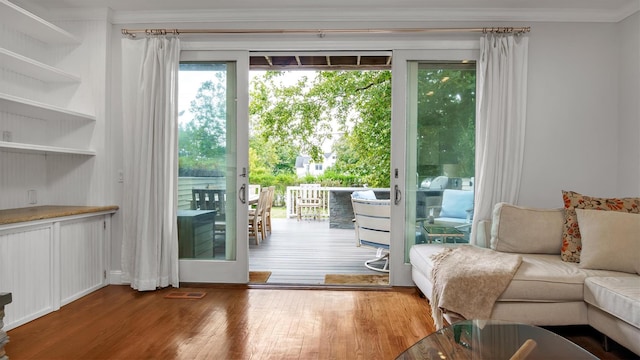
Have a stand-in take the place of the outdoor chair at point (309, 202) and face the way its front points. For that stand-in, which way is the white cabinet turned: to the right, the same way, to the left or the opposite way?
to the left

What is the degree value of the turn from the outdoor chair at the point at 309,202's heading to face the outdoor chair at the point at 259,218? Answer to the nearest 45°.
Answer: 0° — it already faces it

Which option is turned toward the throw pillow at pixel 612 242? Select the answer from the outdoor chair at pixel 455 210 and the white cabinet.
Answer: the white cabinet

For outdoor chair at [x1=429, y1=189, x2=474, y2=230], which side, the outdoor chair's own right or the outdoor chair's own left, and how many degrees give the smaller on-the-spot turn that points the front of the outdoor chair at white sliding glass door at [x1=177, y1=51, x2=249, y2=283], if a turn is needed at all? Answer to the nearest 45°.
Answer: approximately 45° to the outdoor chair's own right

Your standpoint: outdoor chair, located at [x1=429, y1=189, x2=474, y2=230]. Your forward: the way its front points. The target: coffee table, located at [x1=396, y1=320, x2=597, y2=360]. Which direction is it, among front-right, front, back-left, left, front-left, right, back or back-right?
front-left

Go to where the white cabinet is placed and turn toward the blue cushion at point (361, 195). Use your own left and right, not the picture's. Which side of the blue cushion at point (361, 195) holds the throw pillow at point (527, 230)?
right

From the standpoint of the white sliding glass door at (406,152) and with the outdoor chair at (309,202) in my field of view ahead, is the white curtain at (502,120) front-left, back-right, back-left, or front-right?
back-right

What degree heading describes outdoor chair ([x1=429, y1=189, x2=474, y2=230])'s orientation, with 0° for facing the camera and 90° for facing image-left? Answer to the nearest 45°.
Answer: approximately 45°

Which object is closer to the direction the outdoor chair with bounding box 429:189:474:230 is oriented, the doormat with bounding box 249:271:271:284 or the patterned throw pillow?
the doormat

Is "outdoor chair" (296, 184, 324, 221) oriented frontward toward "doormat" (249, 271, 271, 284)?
yes

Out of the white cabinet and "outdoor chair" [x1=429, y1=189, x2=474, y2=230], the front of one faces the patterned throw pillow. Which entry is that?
the white cabinet
